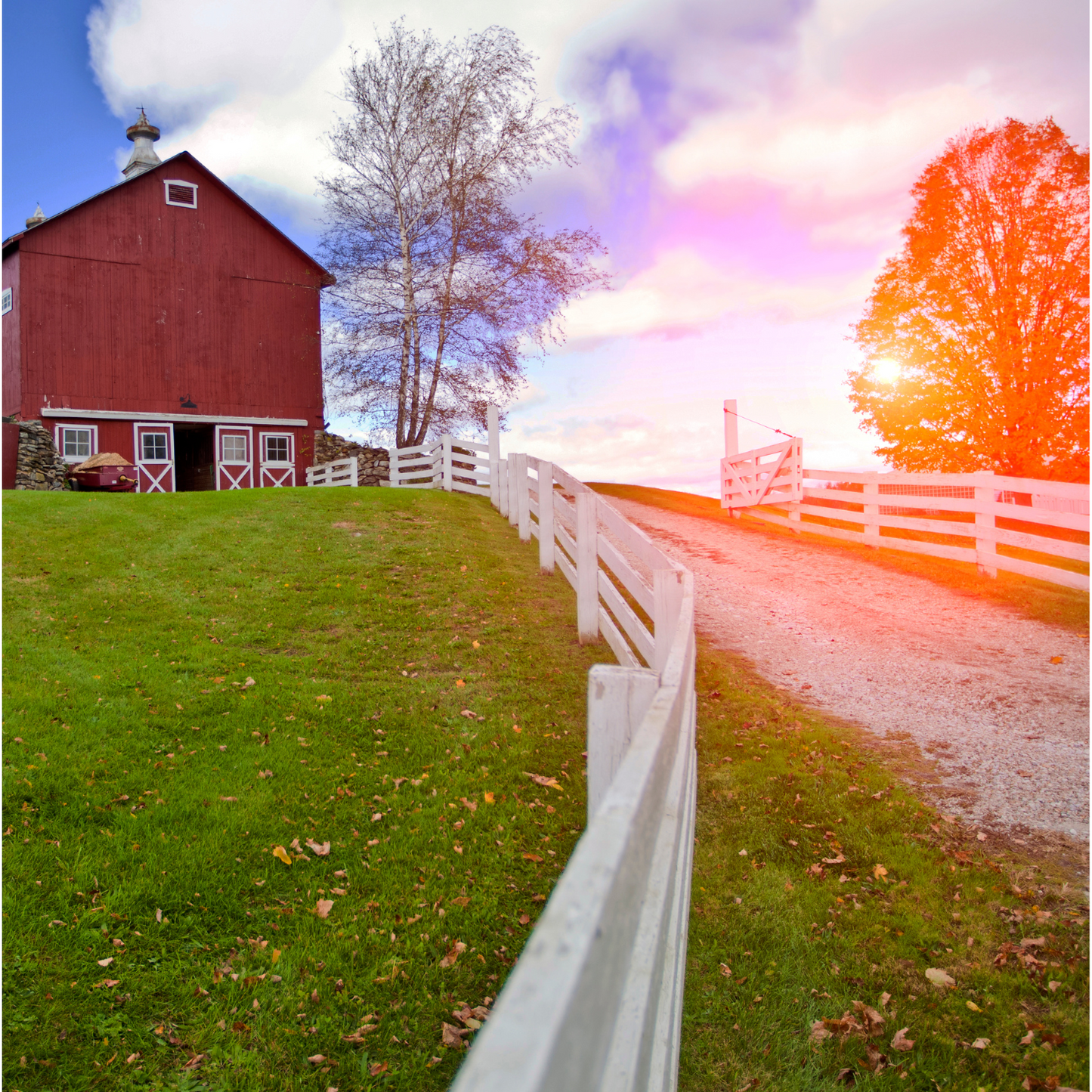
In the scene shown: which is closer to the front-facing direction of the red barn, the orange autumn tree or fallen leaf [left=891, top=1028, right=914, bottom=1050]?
the fallen leaf

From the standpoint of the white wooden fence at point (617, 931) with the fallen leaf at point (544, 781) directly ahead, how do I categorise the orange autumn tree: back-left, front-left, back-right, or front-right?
front-right

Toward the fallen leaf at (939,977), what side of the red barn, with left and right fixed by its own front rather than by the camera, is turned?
front

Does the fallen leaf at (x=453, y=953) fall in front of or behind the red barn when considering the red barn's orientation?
in front

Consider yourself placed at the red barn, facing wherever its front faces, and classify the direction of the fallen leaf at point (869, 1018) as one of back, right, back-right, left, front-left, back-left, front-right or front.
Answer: front

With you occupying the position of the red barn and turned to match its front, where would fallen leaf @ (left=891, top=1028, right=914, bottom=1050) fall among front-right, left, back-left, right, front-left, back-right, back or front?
front

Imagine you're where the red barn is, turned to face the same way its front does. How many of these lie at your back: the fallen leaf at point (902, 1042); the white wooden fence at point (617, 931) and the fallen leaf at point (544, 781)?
0

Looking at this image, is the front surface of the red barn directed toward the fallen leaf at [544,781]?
yes

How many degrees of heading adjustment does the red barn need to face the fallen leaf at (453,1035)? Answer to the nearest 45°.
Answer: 0° — it already faces it

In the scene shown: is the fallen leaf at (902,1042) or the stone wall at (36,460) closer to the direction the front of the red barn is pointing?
the fallen leaf

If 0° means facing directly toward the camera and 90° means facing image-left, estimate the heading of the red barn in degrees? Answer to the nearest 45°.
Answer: approximately 0°

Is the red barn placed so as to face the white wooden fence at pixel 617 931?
yes
